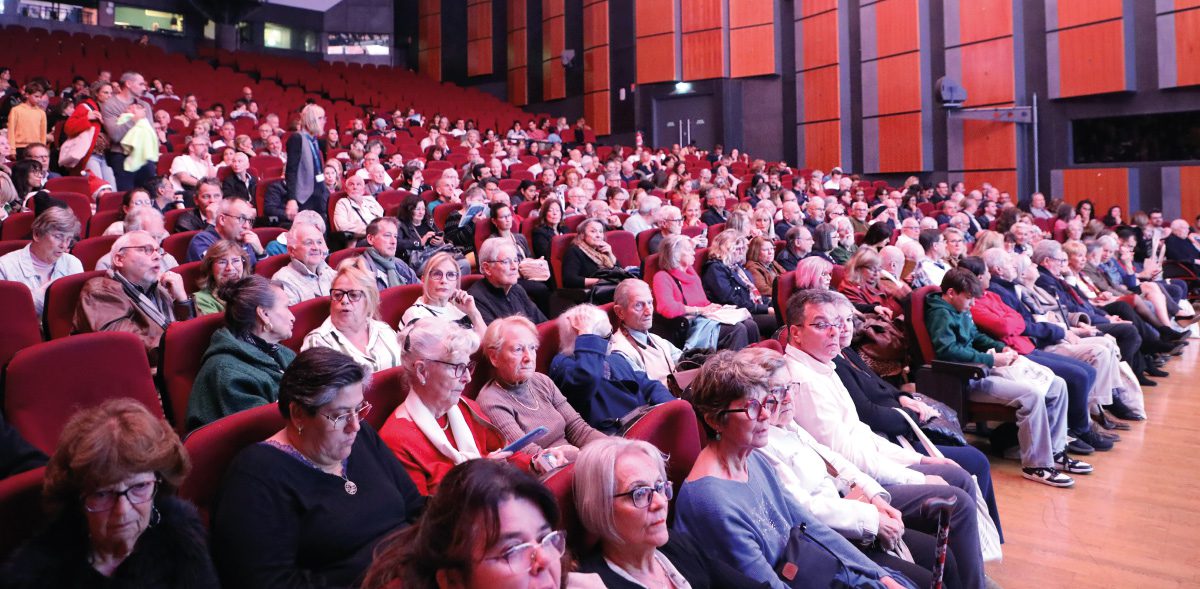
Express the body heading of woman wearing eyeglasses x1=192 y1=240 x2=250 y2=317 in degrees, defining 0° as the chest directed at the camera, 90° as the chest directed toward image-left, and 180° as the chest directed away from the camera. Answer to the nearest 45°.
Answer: approximately 315°

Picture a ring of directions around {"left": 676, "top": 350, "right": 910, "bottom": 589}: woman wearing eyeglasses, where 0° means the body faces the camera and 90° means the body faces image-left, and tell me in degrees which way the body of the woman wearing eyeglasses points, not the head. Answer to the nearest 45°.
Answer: approximately 315°

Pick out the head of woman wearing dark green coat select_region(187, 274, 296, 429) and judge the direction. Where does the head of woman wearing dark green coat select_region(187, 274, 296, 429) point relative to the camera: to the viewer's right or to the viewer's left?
to the viewer's right

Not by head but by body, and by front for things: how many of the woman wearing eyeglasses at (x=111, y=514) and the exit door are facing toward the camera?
2

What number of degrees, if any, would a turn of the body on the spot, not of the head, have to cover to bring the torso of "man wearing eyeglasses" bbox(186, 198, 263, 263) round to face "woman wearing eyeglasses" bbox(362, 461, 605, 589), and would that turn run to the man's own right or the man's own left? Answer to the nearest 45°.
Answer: approximately 45° to the man's own right
